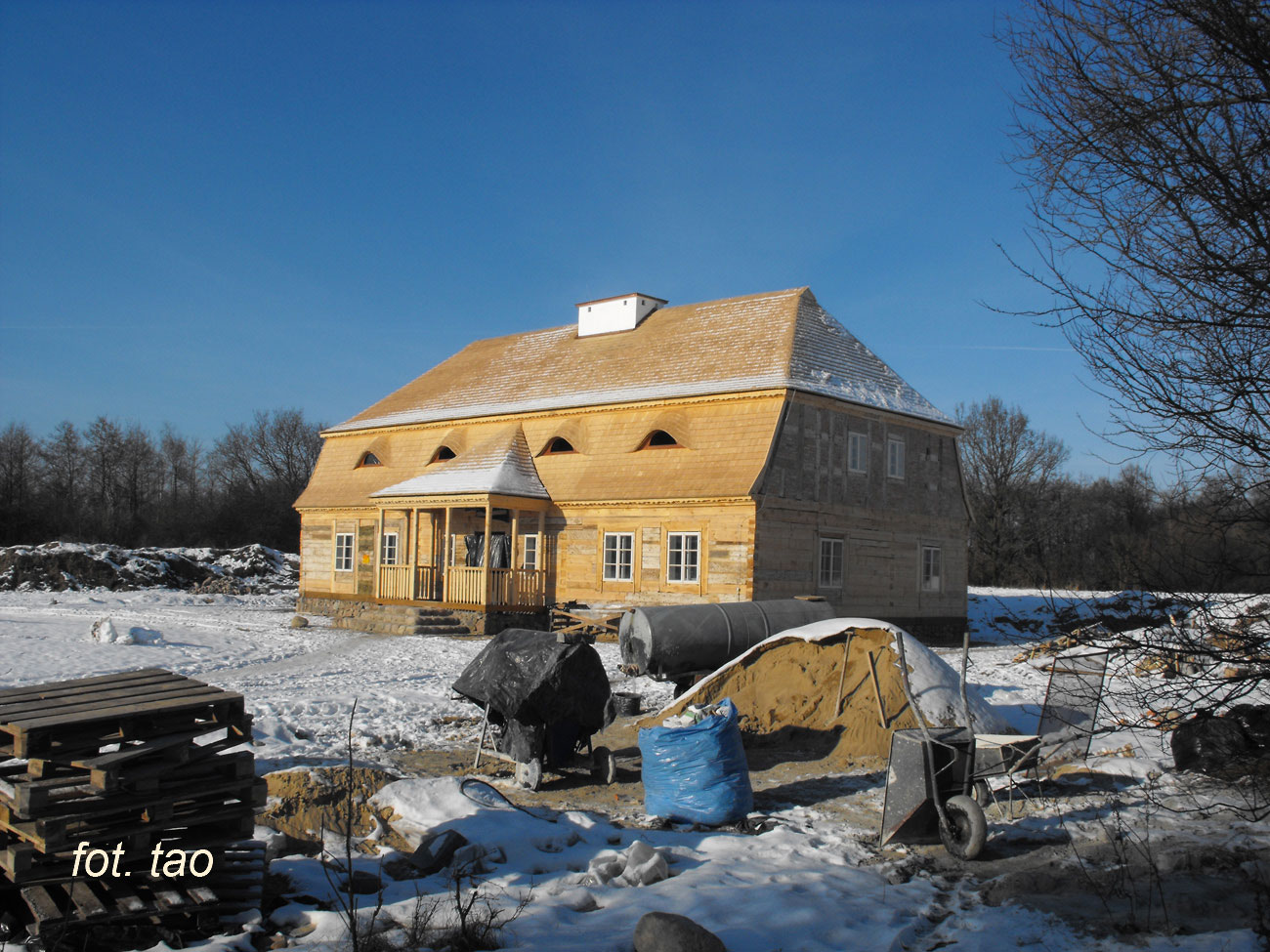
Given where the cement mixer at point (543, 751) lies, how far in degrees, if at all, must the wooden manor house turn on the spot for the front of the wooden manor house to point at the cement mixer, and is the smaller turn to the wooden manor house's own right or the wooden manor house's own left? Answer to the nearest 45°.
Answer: approximately 45° to the wooden manor house's own left

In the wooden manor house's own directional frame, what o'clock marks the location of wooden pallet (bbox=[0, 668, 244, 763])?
The wooden pallet is roughly at 11 o'clock from the wooden manor house.

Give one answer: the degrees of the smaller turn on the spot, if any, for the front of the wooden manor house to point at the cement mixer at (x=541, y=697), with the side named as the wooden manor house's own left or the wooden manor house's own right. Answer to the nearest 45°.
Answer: approximately 45° to the wooden manor house's own left

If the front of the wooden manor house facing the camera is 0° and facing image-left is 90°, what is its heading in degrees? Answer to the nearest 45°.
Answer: approximately 45°

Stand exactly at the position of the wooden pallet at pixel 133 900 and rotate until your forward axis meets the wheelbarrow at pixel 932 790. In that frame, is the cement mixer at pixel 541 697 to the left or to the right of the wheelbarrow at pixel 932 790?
left

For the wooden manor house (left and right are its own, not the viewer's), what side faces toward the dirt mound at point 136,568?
right

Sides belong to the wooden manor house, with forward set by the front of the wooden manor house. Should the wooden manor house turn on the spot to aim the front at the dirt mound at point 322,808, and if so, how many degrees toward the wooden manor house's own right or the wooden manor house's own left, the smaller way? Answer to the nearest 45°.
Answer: approximately 45° to the wooden manor house's own left

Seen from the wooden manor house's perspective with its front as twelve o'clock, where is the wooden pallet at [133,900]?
The wooden pallet is roughly at 11 o'clock from the wooden manor house.

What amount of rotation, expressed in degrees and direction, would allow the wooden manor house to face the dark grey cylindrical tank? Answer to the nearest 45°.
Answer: approximately 45° to its left
